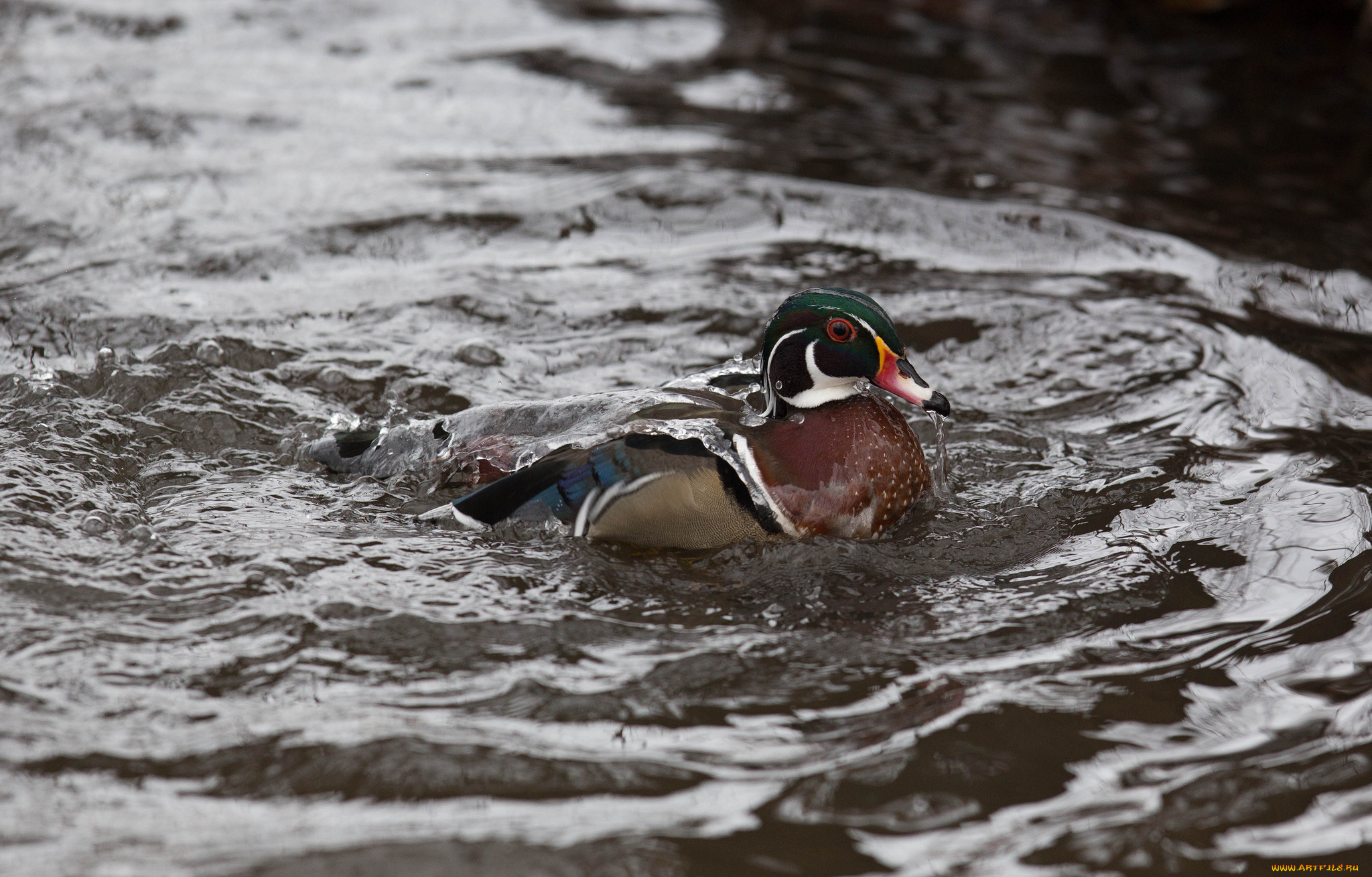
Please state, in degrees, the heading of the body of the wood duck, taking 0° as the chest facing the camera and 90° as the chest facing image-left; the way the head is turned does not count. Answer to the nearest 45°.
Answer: approximately 270°

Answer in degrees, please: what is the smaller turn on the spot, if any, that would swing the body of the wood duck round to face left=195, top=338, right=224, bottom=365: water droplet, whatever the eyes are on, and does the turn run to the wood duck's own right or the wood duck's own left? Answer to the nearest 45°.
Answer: approximately 135° to the wood duck's own left
